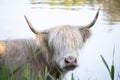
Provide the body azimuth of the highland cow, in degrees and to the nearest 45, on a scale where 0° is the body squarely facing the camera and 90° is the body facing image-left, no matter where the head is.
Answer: approximately 315°
